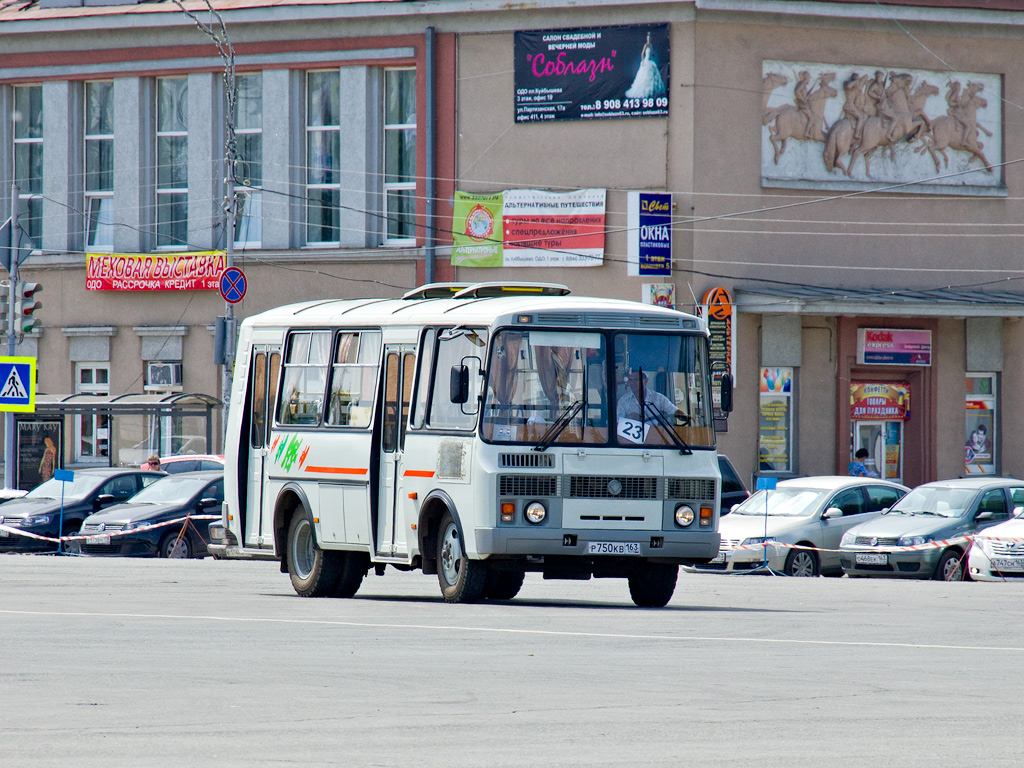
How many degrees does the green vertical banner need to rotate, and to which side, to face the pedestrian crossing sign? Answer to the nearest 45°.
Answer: approximately 45° to its right

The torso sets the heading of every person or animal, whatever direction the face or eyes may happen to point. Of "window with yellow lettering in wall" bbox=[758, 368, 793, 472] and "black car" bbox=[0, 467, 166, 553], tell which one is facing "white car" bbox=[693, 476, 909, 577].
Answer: the window with yellow lettering in wall

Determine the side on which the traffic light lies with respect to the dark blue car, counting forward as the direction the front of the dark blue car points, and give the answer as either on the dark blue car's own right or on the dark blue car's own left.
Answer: on the dark blue car's own right

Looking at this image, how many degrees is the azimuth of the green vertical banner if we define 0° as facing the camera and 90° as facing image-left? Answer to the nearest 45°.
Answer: approximately 0°

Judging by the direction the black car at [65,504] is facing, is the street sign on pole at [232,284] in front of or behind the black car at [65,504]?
behind

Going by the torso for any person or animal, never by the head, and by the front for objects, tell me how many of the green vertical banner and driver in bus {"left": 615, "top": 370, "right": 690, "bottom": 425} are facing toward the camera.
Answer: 2

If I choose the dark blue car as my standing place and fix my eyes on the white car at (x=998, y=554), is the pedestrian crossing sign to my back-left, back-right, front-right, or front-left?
back-left

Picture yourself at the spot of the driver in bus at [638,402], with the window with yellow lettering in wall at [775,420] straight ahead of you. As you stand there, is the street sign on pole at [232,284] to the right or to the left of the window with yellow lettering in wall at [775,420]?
left

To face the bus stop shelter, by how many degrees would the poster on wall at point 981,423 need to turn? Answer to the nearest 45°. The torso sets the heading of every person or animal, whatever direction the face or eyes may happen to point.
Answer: approximately 90° to its right

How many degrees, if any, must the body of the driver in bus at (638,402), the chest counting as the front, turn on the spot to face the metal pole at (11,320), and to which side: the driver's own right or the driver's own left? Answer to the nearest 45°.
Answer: approximately 135° to the driver's own right

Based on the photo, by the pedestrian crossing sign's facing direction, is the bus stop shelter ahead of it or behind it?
behind

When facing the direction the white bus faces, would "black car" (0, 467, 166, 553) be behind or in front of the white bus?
behind
